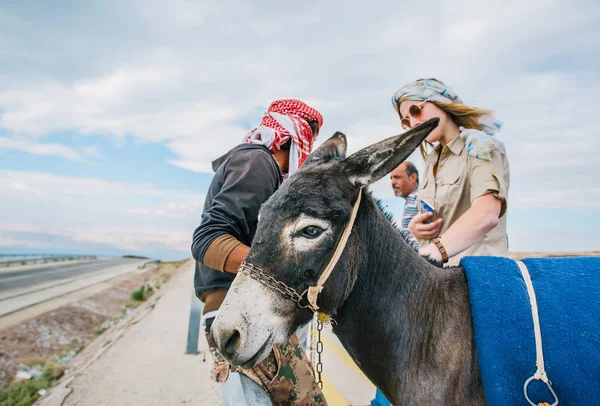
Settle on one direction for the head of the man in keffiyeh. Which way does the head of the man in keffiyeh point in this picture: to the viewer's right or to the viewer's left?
to the viewer's right

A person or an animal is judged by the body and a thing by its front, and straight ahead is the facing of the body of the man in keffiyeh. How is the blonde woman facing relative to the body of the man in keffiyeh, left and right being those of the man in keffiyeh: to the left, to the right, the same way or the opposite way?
the opposite way

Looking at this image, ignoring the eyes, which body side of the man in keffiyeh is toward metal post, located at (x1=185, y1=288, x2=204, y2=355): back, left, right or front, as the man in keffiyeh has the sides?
left

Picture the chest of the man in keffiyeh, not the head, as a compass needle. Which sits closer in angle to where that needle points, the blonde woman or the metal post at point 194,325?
the blonde woman

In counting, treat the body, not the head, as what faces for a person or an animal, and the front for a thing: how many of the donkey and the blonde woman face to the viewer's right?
0

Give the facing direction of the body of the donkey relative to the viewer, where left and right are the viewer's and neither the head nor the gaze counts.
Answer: facing to the left of the viewer

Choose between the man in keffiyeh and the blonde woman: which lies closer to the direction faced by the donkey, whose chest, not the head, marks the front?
the man in keffiyeh

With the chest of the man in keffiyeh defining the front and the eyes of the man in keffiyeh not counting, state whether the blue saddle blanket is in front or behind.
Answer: in front

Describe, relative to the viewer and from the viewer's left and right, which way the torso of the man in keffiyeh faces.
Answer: facing to the right of the viewer

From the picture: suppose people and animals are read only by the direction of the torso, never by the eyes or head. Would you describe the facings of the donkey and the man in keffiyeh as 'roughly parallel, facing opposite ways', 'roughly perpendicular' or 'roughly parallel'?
roughly parallel, facing opposite ways

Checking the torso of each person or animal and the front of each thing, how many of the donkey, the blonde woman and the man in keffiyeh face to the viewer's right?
1

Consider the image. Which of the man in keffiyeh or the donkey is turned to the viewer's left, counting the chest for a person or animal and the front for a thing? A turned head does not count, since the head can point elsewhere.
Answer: the donkey
